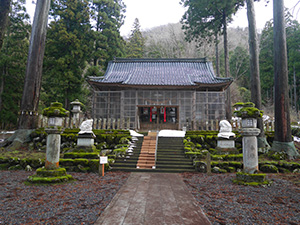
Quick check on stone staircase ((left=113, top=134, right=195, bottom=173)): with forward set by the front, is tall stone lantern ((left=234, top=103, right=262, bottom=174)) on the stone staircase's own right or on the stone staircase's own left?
on the stone staircase's own left

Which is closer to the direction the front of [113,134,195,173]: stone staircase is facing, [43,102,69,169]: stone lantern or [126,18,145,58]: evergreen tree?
the stone lantern

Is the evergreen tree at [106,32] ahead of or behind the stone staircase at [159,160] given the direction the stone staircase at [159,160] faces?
behind

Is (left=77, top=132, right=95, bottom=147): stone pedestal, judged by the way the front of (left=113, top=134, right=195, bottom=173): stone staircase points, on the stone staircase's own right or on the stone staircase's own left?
on the stone staircase's own right

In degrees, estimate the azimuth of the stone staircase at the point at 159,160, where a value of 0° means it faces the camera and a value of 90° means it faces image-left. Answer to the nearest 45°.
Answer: approximately 0°

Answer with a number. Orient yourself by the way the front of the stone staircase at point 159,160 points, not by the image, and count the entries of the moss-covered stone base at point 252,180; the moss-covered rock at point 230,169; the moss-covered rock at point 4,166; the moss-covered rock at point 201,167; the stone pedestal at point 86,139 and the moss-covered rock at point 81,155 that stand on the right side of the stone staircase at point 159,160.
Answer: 3

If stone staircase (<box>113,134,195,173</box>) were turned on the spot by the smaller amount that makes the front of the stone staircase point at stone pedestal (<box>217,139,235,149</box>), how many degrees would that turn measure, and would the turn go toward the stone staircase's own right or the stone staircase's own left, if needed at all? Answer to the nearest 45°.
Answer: approximately 90° to the stone staircase's own left

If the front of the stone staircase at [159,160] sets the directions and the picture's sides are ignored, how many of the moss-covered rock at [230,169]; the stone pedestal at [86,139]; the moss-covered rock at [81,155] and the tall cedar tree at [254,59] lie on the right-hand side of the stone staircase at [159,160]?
2

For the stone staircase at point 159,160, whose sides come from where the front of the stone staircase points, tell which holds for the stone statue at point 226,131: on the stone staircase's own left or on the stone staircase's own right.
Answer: on the stone staircase's own left

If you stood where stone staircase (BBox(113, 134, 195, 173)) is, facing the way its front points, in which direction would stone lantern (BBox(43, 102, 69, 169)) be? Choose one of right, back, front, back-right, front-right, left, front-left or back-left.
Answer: front-right

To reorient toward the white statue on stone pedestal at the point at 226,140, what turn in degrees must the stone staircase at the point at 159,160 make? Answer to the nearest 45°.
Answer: approximately 90° to its left

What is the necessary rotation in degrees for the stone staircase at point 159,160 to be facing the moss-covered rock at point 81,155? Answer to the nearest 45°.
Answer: approximately 90° to its right

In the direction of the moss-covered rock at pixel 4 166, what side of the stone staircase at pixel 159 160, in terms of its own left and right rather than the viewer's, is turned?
right

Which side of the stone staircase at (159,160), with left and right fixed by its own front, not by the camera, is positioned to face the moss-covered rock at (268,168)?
left

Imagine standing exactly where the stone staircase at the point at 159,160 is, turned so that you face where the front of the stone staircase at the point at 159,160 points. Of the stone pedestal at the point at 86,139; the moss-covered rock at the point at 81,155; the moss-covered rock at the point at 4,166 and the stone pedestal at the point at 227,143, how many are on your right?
3

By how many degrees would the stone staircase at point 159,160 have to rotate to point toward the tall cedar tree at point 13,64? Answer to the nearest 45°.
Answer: approximately 135° to its right
